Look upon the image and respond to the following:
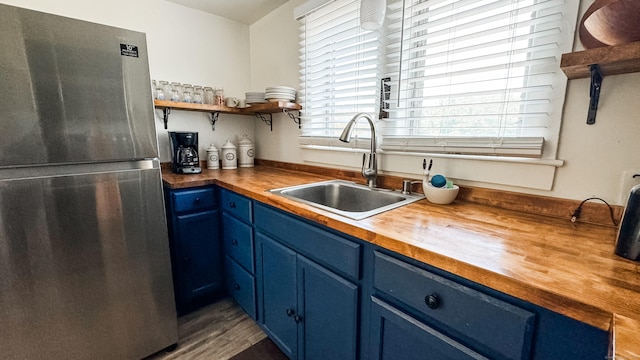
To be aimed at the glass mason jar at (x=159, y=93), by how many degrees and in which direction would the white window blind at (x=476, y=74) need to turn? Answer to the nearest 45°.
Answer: approximately 45° to its right

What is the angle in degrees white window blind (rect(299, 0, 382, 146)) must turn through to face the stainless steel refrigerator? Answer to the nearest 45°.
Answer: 0° — it already faces it

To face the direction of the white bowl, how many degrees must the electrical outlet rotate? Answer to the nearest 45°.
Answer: approximately 90° to its right

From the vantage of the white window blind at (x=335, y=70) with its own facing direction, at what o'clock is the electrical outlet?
The electrical outlet is roughly at 9 o'clock from the white window blind.

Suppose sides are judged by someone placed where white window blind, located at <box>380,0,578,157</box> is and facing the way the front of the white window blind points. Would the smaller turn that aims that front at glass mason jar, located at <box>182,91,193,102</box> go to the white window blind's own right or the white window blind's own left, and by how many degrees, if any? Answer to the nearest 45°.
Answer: approximately 45° to the white window blind's own right

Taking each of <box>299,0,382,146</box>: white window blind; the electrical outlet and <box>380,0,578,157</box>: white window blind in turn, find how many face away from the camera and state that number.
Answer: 0

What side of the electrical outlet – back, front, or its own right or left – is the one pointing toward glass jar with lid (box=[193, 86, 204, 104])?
right

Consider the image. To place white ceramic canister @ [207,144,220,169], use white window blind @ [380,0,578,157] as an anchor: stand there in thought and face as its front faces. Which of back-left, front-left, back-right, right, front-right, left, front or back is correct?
front-right

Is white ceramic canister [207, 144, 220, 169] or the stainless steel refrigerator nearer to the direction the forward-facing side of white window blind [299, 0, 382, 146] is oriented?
the stainless steel refrigerator

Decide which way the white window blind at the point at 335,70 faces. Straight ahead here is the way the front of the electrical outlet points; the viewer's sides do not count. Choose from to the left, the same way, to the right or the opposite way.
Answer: the same way

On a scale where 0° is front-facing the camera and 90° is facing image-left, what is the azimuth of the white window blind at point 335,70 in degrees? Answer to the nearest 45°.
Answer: approximately 45°

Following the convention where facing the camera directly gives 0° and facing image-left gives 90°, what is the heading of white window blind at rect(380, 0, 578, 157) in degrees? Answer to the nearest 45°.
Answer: approximately 45°

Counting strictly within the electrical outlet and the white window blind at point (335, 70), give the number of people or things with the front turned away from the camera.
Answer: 0

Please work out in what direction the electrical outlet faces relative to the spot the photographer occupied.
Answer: facing the viewer

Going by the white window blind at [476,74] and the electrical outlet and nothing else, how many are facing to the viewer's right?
0

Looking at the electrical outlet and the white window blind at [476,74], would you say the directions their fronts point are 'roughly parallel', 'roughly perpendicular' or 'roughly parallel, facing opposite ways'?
roughly parallel

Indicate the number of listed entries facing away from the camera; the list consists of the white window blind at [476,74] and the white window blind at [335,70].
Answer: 0
